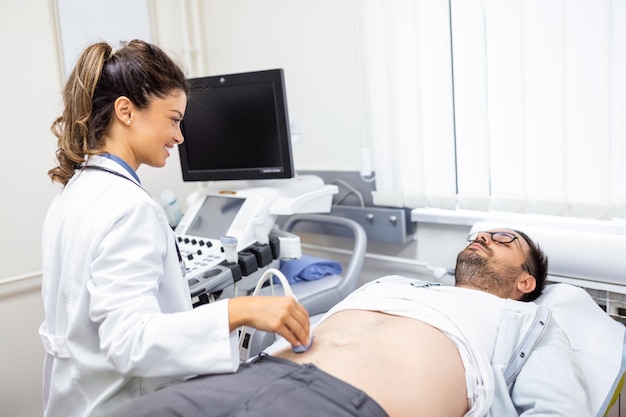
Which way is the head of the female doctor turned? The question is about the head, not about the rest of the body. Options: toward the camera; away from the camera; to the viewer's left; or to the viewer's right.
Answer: to the viewer's right

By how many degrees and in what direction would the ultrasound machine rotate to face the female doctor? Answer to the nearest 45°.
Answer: approximately 45° to its left

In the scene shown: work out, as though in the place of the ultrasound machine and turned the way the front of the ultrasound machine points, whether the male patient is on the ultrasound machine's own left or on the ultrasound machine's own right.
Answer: on the ultrasound machine's own left

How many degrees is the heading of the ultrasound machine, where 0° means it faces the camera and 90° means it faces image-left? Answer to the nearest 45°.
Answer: approximately 45°
